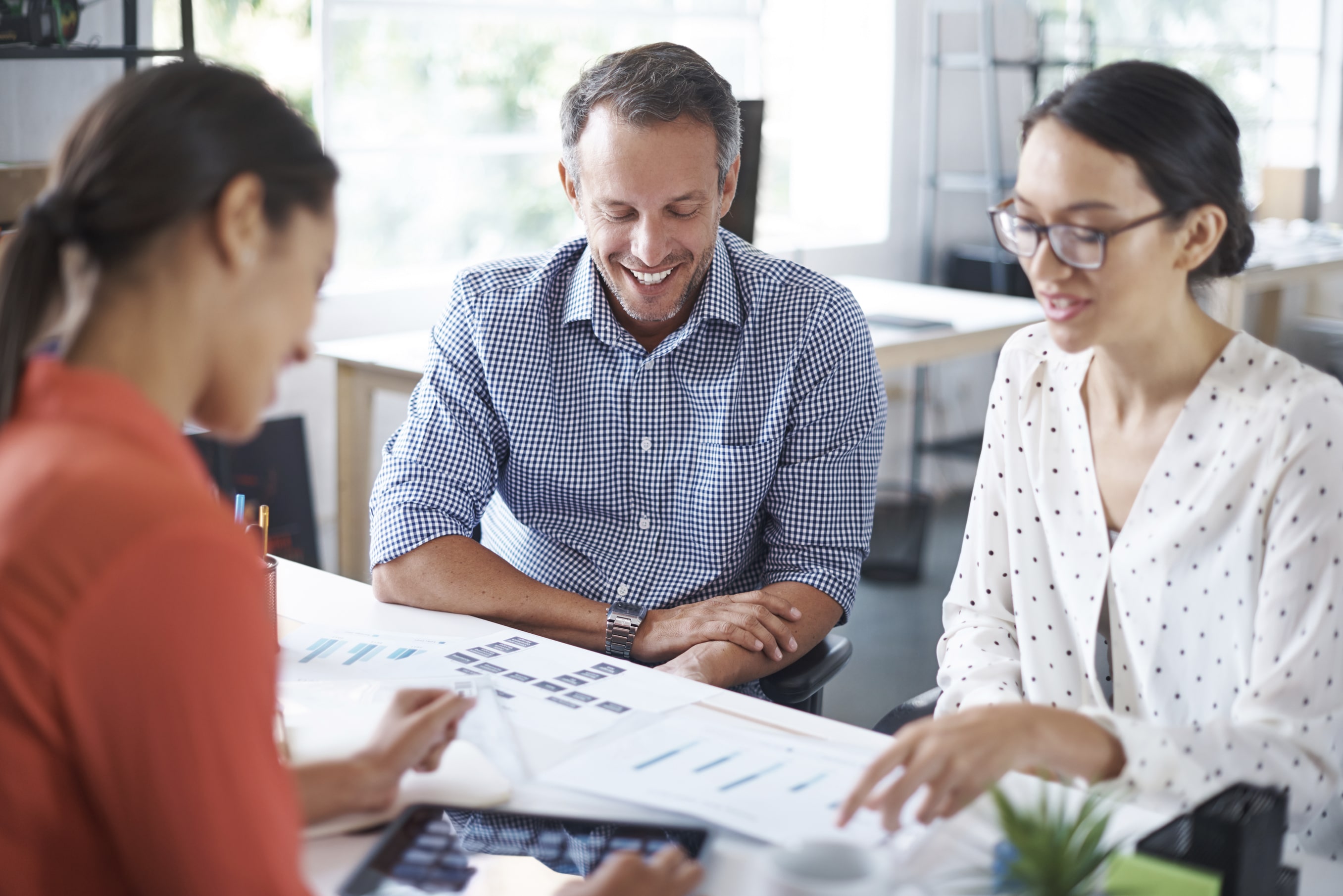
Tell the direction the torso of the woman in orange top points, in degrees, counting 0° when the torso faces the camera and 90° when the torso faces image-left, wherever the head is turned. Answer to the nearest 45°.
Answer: approximately 225°

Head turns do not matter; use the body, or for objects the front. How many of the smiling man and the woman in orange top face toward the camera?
1

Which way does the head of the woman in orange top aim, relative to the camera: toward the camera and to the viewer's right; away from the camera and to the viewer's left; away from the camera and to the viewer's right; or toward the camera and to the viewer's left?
away from the camera and to the viewer's right

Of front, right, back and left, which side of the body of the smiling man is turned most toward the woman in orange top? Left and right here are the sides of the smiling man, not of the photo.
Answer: front

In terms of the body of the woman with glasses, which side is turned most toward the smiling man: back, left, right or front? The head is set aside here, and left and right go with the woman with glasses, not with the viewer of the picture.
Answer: right

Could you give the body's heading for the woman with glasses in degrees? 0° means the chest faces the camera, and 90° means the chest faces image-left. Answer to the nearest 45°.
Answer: approximately 45°

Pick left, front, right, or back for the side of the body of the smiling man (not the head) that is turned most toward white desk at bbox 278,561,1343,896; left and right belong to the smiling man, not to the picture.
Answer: front

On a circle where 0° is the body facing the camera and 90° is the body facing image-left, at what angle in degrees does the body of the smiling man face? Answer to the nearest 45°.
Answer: approximately 0°

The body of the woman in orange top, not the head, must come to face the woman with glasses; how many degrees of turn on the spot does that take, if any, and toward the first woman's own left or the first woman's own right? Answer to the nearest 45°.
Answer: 0° — they already face them

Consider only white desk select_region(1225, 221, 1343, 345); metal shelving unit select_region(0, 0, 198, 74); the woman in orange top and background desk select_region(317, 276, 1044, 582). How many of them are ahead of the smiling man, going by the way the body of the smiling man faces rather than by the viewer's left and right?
1
